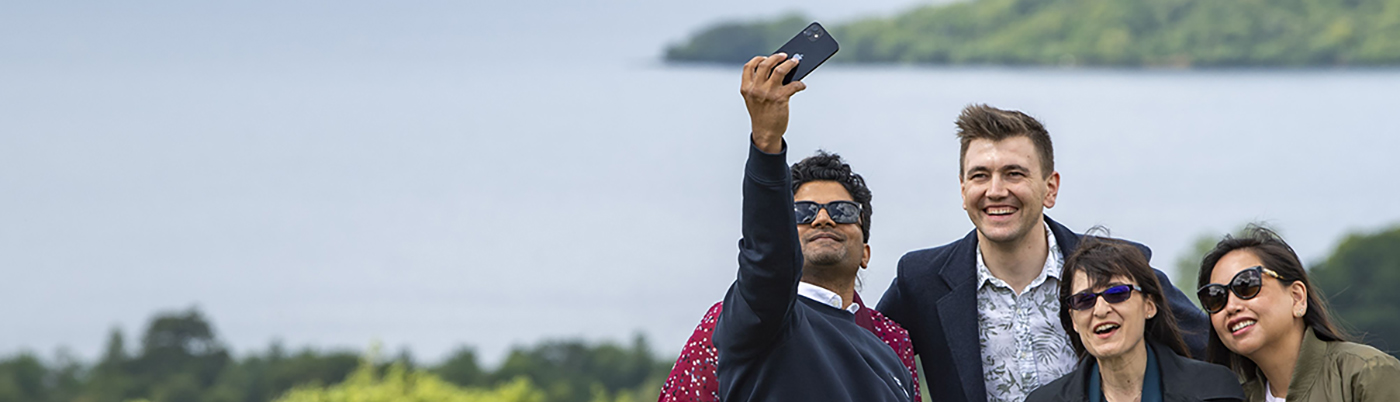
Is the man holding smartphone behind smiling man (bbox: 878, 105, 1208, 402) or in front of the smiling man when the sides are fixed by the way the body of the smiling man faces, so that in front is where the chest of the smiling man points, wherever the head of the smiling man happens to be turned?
in front

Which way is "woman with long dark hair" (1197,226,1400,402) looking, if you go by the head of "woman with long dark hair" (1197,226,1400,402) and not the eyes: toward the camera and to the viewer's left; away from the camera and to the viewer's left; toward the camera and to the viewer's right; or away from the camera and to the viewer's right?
toward the camera and to the viewer's left

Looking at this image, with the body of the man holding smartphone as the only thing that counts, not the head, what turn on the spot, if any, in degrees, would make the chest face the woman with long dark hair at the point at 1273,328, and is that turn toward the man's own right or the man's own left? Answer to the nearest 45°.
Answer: approximately 135° to the man's own left

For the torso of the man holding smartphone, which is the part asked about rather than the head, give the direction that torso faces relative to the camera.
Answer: toward the camera

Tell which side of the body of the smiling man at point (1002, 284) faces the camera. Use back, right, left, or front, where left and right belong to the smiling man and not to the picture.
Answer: front

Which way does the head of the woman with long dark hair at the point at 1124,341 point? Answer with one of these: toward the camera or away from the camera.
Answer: toward the camera

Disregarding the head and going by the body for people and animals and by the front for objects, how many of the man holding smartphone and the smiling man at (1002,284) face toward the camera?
2

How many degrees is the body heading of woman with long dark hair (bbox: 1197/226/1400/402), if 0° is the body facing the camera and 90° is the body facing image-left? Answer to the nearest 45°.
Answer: approximately 45°

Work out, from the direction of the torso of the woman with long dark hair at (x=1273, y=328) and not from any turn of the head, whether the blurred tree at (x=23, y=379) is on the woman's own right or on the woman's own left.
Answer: on the woman's own right
